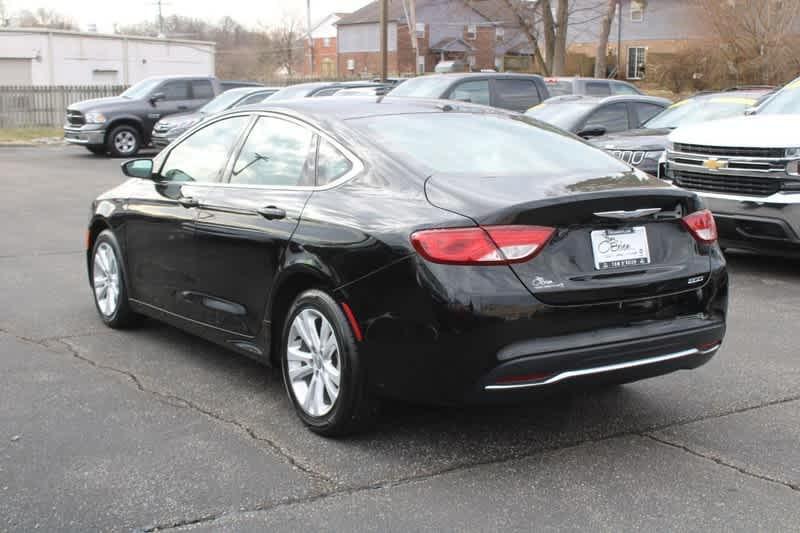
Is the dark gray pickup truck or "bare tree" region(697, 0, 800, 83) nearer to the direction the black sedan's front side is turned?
the dark gray pickup truck

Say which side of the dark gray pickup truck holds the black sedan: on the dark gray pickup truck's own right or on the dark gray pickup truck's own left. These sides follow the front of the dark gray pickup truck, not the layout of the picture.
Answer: on the dark gray pickup truck's own left

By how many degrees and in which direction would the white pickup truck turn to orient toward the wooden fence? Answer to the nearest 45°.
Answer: approximately 90° to its right

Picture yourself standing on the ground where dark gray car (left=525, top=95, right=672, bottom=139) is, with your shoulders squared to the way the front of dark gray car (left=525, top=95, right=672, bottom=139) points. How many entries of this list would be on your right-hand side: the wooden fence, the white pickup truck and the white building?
2

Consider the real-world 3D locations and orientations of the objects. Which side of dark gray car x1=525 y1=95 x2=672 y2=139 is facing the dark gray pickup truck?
right

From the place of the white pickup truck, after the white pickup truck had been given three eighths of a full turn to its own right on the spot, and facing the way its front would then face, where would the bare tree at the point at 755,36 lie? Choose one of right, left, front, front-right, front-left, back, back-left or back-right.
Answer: front

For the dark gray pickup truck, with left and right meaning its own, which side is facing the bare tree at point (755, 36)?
back

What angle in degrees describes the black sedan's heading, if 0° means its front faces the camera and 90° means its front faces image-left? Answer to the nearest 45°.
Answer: approximately 135°
